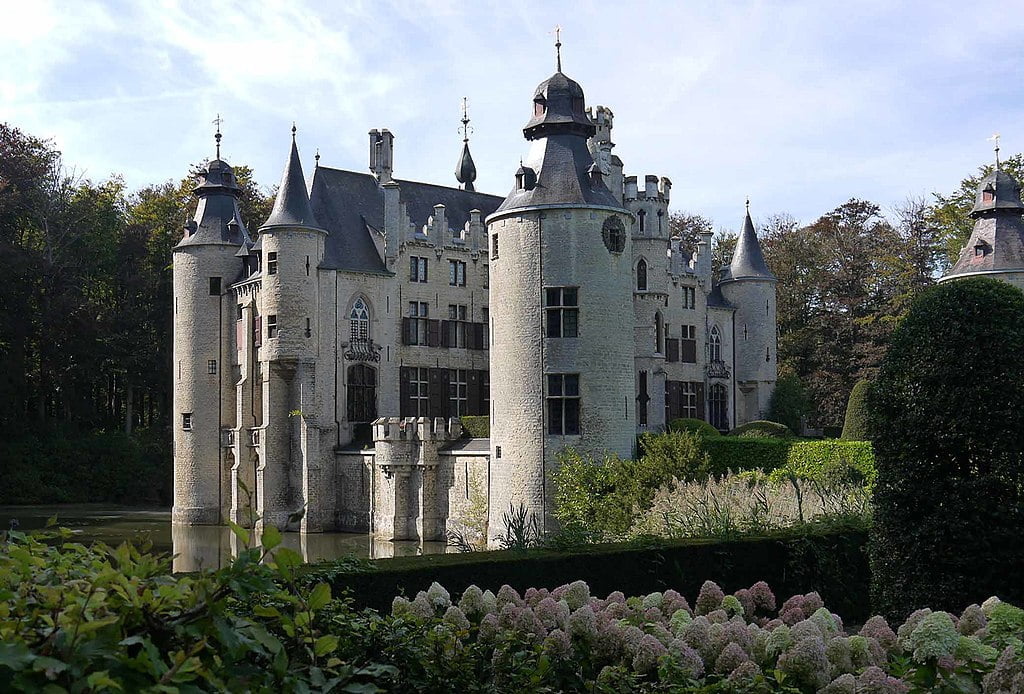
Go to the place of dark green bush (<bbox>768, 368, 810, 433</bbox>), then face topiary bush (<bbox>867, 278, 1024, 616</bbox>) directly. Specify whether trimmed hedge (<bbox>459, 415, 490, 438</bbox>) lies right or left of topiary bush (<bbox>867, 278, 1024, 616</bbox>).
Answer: right

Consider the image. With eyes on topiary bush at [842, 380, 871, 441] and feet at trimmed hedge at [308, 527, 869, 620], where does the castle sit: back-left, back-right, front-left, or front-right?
front-left
